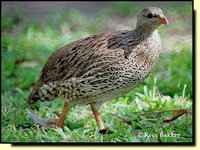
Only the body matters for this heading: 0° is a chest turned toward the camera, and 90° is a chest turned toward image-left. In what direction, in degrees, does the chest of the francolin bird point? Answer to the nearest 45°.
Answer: approximately 270°
